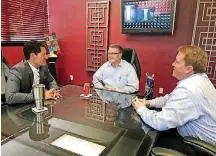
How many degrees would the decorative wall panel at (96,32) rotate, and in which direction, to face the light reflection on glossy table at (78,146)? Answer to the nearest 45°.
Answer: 0° — it already faces it

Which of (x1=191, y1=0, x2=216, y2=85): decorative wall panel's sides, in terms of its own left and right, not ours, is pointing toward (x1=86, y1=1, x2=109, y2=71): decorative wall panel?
right

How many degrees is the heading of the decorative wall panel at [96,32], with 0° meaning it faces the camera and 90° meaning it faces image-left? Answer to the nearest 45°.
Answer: approximately 0°

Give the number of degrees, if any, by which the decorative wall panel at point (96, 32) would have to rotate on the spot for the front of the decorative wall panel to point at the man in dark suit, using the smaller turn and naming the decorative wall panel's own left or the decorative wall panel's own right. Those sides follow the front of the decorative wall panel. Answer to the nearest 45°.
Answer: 0° — it already faces them

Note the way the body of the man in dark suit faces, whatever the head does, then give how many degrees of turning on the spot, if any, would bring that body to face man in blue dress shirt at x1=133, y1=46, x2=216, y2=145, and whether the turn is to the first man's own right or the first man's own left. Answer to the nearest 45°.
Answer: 0° — they already face them

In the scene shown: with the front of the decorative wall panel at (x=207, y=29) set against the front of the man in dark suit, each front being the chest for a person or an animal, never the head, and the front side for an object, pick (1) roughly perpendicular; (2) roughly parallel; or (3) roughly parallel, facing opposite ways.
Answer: roughly perpendicular

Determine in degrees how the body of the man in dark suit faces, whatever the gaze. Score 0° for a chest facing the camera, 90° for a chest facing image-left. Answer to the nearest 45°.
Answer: approximately 315°

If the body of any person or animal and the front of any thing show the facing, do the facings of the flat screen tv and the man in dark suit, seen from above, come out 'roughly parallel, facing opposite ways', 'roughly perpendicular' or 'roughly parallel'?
roughly perpendicular

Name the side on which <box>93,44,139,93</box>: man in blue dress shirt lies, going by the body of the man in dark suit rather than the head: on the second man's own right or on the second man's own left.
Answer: on the second man's own left

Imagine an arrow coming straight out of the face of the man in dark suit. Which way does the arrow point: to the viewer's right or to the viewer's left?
to the viewer's right

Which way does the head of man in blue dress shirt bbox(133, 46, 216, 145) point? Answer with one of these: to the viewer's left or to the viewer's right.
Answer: to the viewer's left
